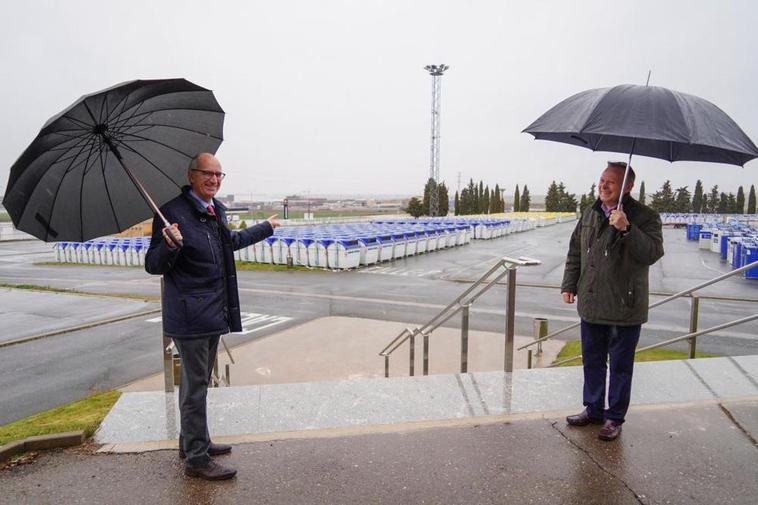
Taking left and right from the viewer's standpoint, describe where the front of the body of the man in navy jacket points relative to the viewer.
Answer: facing the viewer and to the right of the viewer

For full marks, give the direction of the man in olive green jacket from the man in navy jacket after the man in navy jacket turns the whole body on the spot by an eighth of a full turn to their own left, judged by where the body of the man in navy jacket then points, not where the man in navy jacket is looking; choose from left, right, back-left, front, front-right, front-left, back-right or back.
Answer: front

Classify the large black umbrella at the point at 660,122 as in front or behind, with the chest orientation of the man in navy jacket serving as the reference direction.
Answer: in front

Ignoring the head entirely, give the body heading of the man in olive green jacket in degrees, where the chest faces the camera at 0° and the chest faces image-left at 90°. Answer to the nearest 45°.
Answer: approximately 45°
